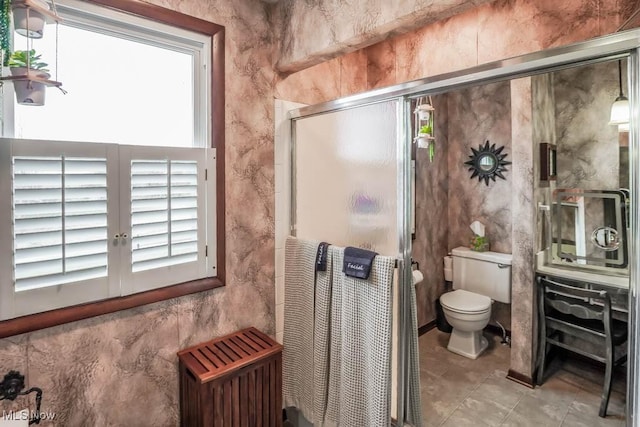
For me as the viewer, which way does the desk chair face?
facing away from the viewer and to the right of the viewer

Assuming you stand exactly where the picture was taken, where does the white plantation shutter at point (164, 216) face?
facing the viewer and to the right of the viewer

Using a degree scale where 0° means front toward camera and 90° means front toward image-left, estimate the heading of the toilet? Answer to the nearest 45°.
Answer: approximately 45°

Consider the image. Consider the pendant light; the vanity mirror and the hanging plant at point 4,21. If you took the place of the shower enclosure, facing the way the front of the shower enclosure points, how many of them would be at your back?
2

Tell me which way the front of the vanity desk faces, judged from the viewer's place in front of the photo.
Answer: facing the viewer and to the left of the viewer

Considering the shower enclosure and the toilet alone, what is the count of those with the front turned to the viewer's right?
0

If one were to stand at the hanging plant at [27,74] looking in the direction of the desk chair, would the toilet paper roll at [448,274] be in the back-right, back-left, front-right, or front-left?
front-left

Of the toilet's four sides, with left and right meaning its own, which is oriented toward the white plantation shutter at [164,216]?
front

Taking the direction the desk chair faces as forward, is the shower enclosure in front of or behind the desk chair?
behind

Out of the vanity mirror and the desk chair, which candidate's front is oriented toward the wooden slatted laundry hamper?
the vanity mirror

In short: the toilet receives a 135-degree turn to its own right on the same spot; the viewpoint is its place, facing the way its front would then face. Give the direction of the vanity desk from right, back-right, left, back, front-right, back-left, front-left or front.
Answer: back-right

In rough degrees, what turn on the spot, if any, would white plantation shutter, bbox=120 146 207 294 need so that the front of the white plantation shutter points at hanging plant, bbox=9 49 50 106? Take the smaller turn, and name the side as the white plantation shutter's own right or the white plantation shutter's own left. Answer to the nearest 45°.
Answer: approximately 90° to the white plantation shutter's own right

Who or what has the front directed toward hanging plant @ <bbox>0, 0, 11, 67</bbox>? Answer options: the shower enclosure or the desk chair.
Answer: the shower enclosure
